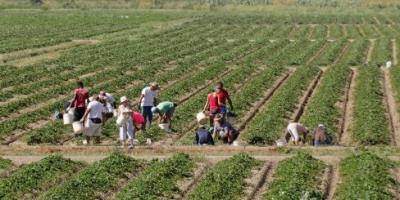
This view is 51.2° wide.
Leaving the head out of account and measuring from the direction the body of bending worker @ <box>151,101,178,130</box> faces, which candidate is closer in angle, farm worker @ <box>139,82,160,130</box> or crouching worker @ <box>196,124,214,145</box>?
the farm worker

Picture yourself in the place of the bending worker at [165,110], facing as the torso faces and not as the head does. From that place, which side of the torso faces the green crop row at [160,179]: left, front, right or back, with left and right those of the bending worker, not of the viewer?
left

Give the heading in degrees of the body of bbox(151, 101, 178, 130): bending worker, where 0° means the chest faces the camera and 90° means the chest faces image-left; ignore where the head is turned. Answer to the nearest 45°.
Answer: approximately 90°

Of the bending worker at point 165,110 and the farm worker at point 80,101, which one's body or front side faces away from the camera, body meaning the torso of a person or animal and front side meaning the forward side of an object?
the farm worker

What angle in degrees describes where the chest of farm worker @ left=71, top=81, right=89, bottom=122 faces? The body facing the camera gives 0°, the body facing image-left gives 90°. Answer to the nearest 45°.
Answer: approximately 180°

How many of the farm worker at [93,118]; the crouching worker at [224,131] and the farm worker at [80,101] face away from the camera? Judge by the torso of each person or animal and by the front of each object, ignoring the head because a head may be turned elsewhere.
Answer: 2
